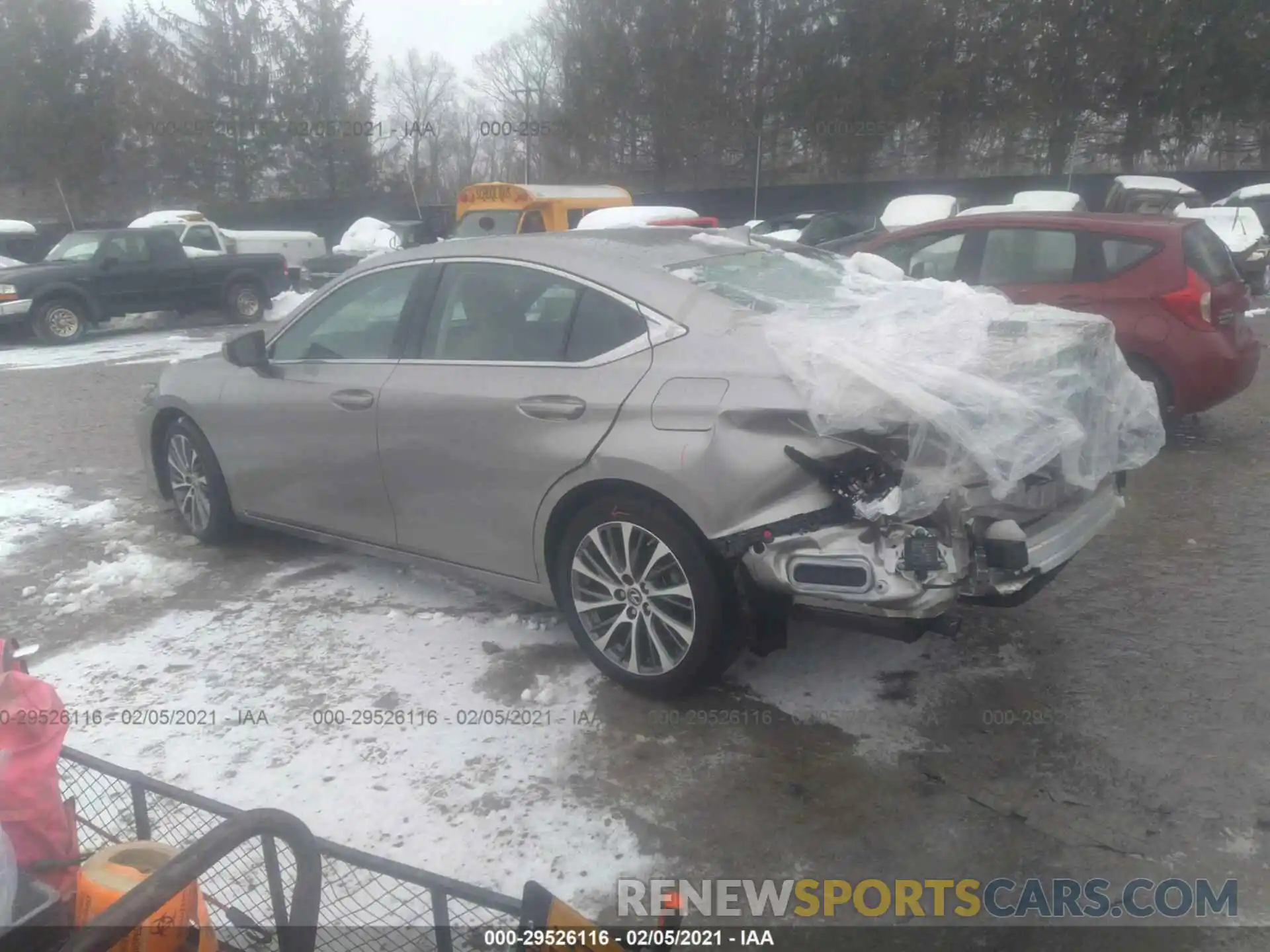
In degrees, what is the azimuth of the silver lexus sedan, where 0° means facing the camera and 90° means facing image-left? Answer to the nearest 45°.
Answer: approximately 135°

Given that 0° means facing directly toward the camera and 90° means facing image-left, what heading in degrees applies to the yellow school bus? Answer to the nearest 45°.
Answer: approximately 45°

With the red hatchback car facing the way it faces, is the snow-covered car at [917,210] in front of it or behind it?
in front

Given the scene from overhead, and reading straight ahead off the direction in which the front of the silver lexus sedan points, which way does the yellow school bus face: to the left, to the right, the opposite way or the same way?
to the left

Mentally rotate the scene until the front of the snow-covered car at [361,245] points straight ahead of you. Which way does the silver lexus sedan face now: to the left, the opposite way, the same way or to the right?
to the right

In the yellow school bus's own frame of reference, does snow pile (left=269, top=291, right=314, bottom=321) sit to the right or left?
on its left

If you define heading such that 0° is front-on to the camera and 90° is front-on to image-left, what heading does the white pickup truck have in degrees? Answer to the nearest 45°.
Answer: approximately 90°

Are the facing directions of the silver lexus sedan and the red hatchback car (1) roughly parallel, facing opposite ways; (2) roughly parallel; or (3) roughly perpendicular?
roughly parallel

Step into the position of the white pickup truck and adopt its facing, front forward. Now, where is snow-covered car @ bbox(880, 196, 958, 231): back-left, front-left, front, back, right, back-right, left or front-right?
back-left

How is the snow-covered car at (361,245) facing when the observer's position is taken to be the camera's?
facing the viewer and to the left of the viewer

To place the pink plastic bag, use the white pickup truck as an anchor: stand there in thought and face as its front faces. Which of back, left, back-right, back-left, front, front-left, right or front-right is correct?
left

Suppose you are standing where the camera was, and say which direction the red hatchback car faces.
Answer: facing away from the viewer and to the left of the viewer

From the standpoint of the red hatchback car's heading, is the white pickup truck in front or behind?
in front
